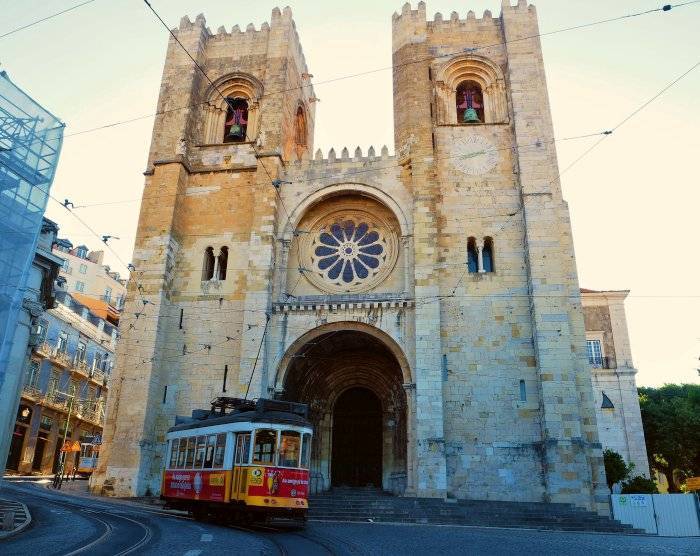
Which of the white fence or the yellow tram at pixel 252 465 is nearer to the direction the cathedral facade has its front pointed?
the yellow tram

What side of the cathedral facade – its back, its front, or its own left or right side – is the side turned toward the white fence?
left

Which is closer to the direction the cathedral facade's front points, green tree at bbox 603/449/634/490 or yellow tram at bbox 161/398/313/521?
the yellow tram

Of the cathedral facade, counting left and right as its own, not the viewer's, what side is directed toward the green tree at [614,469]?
left

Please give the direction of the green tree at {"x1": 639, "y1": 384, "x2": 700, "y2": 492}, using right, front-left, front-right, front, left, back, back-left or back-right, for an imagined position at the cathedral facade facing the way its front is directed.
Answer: back-left

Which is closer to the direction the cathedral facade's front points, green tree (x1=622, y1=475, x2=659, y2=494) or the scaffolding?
the scaffolding

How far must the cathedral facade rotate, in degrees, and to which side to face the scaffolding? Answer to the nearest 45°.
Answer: approximately 45° to its right

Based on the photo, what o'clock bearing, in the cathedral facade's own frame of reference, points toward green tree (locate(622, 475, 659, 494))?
The green tree is roughly at 8 o'clock from the cathedral facade.

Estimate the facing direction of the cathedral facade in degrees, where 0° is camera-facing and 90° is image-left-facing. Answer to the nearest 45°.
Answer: approximately 0°

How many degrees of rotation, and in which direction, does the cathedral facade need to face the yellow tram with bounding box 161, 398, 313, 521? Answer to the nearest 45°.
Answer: approximately 45° to its right

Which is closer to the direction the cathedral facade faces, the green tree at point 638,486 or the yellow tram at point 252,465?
the yellow tram
